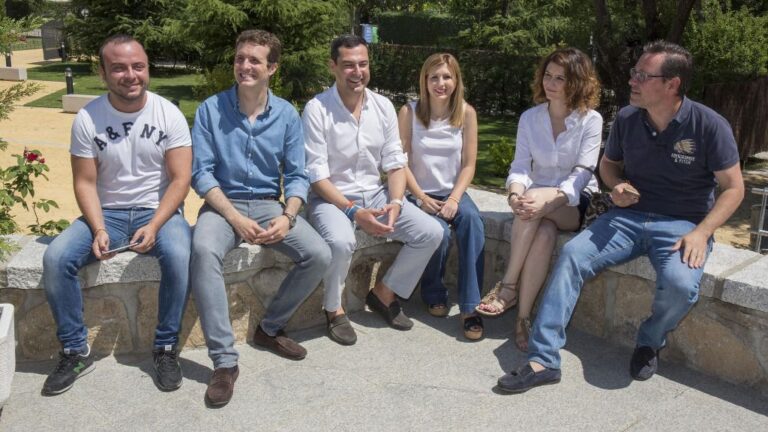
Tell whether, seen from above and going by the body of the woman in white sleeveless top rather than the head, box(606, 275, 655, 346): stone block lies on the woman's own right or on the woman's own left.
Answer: on the woman's own left

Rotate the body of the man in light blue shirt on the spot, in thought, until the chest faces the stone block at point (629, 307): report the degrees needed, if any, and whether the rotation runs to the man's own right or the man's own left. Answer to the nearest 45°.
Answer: approximately 90° to the man's own left

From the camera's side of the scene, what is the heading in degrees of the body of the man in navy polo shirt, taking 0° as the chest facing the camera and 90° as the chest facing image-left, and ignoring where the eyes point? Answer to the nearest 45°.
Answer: approximately 45°

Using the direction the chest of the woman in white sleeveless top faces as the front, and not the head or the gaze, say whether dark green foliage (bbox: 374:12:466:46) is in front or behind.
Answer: behind

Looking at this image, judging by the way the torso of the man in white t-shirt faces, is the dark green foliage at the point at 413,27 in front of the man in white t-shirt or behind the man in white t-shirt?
behind

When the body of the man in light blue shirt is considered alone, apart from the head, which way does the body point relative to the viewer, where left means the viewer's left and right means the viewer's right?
facing the viewer

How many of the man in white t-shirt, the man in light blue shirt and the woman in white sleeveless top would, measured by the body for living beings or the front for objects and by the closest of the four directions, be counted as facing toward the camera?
3

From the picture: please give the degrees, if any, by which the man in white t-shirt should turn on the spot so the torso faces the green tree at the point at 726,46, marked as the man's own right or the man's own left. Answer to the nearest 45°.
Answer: approximately 135° to the man's own left

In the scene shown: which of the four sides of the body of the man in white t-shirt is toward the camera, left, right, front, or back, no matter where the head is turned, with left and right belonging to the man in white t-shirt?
front

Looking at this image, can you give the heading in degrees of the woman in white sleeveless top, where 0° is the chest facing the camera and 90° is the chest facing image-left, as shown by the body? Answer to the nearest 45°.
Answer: approximately 0°

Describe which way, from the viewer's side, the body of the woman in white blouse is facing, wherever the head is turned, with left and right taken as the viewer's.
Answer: facing the viewer and to the left of the viewer

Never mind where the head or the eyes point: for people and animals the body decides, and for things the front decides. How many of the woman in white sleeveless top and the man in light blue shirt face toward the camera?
2

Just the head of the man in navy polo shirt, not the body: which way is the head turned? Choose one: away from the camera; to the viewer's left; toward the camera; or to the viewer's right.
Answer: to the viewer's left

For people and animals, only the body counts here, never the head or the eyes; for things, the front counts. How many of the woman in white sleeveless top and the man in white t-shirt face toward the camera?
2

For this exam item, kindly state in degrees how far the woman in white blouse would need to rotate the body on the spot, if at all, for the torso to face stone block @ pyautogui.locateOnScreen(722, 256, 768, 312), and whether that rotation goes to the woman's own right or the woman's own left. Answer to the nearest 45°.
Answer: approximately 90° to the woman's own left

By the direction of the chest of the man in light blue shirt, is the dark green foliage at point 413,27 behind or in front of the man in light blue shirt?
behind
